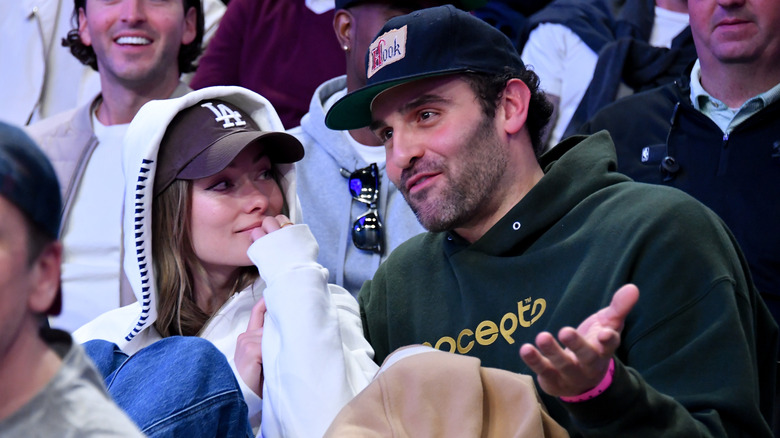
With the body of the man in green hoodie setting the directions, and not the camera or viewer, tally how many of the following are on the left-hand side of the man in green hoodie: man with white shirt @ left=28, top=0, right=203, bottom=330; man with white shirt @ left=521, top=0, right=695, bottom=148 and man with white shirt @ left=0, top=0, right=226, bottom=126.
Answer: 0

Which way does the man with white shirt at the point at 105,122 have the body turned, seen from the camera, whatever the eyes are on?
toward the camera

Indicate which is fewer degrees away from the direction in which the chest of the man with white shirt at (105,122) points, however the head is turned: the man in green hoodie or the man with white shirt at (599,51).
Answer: the man in green hoodie

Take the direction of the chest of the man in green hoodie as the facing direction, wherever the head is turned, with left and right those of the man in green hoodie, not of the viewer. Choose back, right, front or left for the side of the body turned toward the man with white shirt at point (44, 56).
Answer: right

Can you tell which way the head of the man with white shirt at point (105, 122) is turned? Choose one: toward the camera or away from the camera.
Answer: toward the camera

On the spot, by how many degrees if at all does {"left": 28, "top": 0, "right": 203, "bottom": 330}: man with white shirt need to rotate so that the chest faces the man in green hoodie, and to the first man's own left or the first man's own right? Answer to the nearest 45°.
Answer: approximately 45° to the first man's own left

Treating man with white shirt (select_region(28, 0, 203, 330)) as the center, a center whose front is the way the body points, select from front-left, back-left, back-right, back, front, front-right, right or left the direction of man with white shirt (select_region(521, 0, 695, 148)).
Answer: left

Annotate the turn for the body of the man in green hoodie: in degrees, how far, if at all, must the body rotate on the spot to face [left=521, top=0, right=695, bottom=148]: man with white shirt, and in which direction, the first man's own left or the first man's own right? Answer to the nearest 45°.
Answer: approximately 135° to the first man's own right

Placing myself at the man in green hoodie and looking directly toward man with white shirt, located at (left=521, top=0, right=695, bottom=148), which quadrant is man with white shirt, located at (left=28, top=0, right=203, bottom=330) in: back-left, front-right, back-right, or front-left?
front-left

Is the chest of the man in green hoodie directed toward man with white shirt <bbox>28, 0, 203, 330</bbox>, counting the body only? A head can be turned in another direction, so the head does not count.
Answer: no

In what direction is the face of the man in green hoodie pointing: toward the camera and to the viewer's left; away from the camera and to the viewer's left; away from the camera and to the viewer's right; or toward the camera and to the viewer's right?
toward the camera and to the viewer's left

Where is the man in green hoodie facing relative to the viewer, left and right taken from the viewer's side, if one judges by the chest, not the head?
facing the viewer and to the left of the viewer

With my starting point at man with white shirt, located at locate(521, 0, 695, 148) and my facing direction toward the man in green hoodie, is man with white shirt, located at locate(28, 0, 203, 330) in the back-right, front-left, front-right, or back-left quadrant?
front-right
